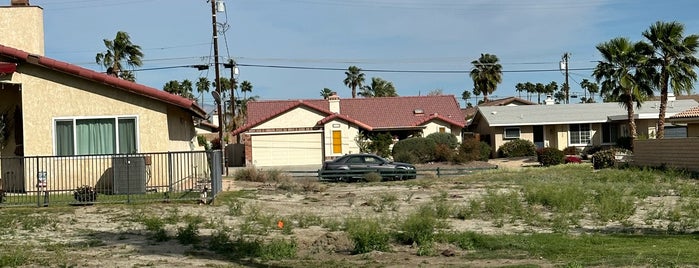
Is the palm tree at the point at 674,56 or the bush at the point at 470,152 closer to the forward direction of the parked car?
the palm tree

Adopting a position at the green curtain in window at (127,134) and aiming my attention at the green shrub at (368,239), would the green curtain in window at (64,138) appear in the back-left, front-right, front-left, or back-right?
back-right
